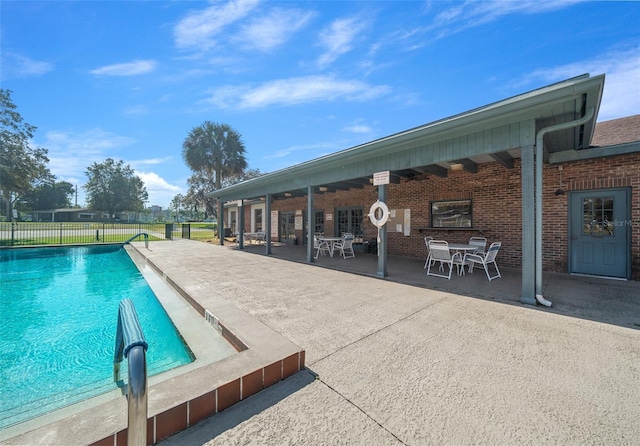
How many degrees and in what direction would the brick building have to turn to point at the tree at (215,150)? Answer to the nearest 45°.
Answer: approximately 90° to its right

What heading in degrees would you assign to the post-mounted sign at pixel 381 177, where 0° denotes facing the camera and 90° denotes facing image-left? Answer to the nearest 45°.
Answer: approximately 45°

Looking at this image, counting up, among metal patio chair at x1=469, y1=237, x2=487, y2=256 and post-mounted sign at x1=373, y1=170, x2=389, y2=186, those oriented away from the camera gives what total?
0

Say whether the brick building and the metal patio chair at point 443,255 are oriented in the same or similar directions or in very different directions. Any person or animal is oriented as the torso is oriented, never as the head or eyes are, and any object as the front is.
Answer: very different directions

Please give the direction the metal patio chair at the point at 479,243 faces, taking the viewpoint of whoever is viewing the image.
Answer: facing the viewer and to the left of the viewer

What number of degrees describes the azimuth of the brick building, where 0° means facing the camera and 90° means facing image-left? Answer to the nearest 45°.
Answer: approximately 45°

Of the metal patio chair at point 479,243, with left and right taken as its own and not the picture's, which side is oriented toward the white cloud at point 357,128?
right
